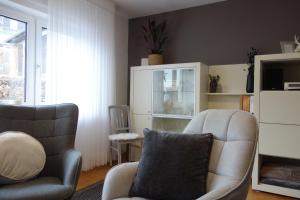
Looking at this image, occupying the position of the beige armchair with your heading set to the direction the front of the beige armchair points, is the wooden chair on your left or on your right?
on your right

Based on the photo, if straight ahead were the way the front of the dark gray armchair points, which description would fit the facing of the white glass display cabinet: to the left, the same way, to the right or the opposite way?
to the right

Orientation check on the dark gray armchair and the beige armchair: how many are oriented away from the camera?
0

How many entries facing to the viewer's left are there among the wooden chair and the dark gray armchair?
0

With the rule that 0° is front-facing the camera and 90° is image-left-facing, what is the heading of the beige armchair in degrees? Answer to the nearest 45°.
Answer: approximately 45°

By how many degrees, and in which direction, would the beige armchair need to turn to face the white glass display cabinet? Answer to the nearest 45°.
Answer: approximately 135° to its right

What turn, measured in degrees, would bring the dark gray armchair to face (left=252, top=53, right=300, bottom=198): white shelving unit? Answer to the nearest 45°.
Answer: approximately 90° to its left

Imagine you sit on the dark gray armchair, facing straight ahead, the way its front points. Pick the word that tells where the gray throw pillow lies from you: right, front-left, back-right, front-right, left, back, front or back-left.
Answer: front-left

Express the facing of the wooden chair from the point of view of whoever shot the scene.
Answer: facing the viewer and to the right of the viewer

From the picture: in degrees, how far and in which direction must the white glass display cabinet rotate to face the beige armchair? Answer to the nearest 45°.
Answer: approximately 45° to its left

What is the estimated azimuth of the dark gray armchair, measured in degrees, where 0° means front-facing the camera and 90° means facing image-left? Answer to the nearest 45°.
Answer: approximately 0°
